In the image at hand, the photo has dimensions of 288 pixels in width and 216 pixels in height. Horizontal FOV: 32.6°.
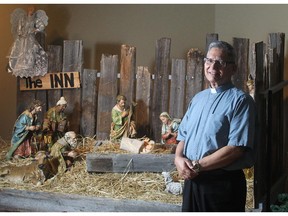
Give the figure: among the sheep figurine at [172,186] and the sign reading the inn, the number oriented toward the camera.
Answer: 1

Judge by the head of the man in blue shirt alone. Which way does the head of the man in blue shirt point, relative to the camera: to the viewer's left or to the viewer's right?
to the viewer's left

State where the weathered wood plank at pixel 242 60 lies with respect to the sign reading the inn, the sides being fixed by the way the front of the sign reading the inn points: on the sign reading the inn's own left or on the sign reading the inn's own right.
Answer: on the sign reading the inn's own left

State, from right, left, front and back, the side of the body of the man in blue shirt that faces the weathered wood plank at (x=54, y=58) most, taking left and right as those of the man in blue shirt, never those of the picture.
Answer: right

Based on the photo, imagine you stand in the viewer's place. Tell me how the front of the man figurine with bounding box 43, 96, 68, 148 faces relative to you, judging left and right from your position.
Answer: facing the viewer and to the right of the viewer

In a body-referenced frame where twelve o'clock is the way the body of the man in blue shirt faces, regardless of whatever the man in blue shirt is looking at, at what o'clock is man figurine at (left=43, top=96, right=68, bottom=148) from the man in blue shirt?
The man figurine is roughly at 3 o'clock from the man in blue shirt.

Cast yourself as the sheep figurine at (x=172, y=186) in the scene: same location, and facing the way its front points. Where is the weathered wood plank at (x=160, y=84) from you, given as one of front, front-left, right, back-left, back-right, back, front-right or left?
right

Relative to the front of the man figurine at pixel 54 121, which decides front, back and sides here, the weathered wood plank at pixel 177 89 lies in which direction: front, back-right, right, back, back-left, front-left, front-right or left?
front-left

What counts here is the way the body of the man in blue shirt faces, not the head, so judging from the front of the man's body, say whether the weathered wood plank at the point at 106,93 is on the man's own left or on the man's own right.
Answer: on the man's own right

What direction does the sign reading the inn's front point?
toward the camera

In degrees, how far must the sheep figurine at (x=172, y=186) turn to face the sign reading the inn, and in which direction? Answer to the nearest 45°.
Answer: approximately 45° to its right

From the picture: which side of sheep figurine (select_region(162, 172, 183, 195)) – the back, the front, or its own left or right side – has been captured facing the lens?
left

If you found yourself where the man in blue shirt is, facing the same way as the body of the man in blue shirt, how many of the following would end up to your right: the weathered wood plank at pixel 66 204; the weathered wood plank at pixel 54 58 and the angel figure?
3

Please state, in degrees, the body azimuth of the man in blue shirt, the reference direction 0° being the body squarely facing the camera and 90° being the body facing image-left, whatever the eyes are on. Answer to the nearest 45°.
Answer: approximately 45°
